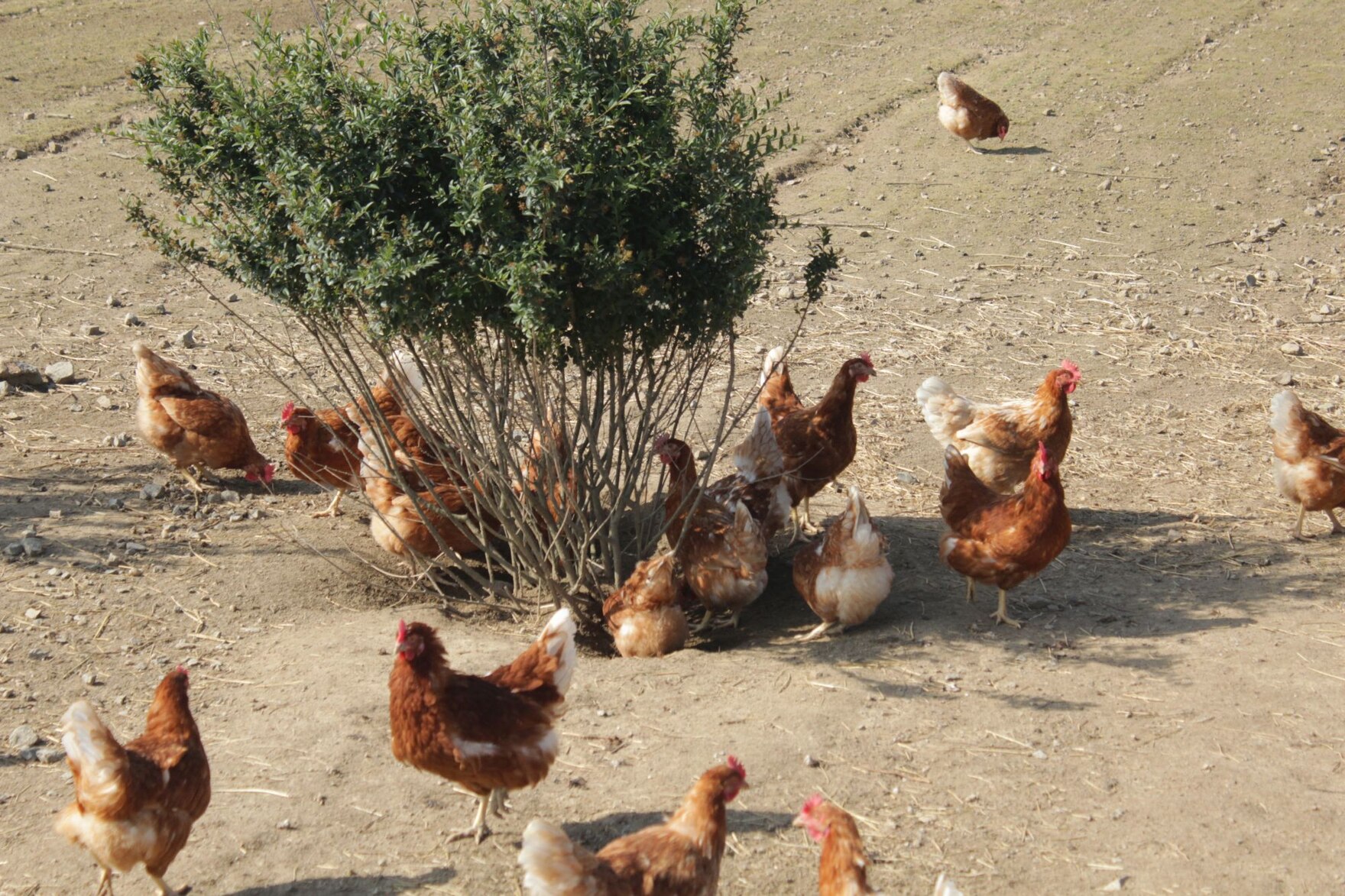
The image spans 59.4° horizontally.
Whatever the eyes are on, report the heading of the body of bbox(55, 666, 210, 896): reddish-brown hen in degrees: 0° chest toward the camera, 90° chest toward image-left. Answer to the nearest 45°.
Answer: approximately 225°

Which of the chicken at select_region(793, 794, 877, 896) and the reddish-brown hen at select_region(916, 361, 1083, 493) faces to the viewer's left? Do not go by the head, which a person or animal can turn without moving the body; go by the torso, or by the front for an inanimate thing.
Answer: the chicken

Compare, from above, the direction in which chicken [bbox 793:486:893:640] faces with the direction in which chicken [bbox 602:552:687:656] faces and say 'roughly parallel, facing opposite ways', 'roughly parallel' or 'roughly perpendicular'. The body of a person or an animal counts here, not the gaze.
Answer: roughly parallel

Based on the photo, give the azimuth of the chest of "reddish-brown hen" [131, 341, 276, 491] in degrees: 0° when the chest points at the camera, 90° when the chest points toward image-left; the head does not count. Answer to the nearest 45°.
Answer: approximately 270°

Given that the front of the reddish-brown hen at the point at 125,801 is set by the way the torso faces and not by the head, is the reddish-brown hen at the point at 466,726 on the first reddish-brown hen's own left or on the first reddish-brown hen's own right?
on the first reddish-brown hen's own right

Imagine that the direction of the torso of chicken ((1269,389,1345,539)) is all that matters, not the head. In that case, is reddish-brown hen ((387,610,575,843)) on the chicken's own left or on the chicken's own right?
on the chicken's own right

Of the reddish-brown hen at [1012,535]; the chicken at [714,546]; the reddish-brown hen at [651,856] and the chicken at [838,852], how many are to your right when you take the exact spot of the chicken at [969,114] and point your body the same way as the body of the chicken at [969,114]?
4

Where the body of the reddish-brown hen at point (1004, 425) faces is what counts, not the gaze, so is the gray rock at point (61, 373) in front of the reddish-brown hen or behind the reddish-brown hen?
behind

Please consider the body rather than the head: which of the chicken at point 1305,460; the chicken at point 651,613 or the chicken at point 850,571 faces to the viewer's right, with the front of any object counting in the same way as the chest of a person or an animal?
the chicken at point 1305,460

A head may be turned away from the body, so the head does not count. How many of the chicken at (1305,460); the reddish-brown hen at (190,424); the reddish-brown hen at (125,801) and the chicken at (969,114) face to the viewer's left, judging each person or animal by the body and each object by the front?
0

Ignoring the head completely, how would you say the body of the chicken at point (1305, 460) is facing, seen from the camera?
to the viewer's right

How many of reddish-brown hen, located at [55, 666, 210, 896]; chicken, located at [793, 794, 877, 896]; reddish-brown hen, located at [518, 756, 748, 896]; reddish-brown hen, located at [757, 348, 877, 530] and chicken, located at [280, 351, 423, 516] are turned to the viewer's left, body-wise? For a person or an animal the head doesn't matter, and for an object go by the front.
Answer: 2

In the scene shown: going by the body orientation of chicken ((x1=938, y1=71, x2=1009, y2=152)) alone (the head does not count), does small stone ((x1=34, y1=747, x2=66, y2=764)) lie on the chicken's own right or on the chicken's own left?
on the chicken's own right

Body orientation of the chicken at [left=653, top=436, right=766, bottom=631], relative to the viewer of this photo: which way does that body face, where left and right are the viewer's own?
facing away from the viewer and to the left of the viewer

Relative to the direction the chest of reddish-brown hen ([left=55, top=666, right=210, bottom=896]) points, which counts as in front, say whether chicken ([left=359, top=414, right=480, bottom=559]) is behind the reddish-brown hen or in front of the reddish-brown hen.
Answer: in front

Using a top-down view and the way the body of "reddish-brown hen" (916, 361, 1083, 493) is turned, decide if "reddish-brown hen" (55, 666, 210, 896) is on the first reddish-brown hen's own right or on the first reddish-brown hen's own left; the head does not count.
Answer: on the first reddish-brown hen's own right

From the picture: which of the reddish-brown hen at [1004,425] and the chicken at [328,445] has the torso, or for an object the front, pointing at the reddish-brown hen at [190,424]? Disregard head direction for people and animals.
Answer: the chicken

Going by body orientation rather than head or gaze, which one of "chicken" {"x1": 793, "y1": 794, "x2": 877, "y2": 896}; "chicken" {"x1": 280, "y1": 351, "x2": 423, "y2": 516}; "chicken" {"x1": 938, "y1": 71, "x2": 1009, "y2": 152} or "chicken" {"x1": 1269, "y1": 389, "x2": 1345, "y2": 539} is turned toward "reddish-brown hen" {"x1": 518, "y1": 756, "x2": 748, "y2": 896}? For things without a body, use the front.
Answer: "chicken" {"x1": 793, "y1": 794, "x2": 877, "y2": 896}

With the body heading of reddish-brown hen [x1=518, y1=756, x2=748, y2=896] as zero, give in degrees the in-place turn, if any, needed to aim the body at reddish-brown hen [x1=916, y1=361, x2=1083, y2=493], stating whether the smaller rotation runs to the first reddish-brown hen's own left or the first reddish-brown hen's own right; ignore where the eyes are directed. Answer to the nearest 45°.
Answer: approximately 45° to the first reddish-brown hen's own left
